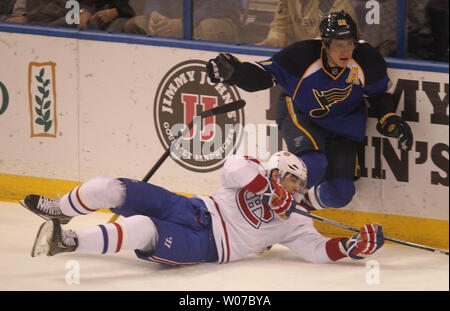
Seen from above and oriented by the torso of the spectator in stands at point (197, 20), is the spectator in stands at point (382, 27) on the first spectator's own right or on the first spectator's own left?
on the first spectator's own left

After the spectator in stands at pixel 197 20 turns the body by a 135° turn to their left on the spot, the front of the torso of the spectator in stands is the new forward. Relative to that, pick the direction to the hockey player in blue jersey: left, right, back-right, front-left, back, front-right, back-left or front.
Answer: right

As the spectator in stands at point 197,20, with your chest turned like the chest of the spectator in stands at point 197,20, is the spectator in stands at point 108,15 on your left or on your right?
on your right

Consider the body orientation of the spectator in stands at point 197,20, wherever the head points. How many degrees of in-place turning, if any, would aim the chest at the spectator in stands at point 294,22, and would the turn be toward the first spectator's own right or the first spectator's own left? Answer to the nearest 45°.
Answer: approximately 45° to the first spectator's own left

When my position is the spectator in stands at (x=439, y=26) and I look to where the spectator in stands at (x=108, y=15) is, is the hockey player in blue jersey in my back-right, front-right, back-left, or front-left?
front-left

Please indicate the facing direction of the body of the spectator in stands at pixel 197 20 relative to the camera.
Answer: toward the camera

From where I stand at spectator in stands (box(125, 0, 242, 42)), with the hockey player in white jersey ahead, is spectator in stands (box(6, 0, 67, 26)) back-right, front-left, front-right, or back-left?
back-right

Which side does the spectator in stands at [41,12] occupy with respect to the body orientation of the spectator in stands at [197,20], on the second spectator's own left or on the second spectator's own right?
on the second spectator's own right

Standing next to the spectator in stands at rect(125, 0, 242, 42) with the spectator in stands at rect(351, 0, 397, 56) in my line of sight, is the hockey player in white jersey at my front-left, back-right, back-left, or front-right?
front-right
